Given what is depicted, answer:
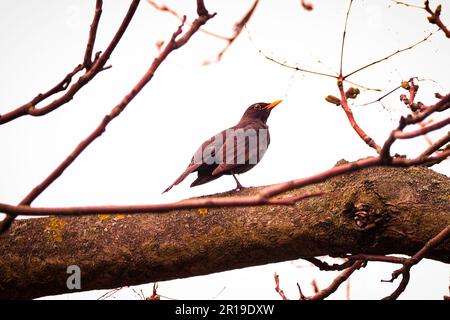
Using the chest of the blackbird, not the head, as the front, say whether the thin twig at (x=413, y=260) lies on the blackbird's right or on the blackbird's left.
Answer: on the blackbird's right

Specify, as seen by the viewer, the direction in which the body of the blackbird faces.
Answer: to the viewer's right

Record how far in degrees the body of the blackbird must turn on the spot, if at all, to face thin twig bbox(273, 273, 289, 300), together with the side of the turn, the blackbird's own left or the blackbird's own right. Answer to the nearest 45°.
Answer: approximately 90° to the blackbird's own right
